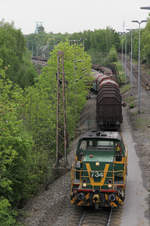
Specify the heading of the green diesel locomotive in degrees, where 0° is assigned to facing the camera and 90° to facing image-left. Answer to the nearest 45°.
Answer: approximately 0°
